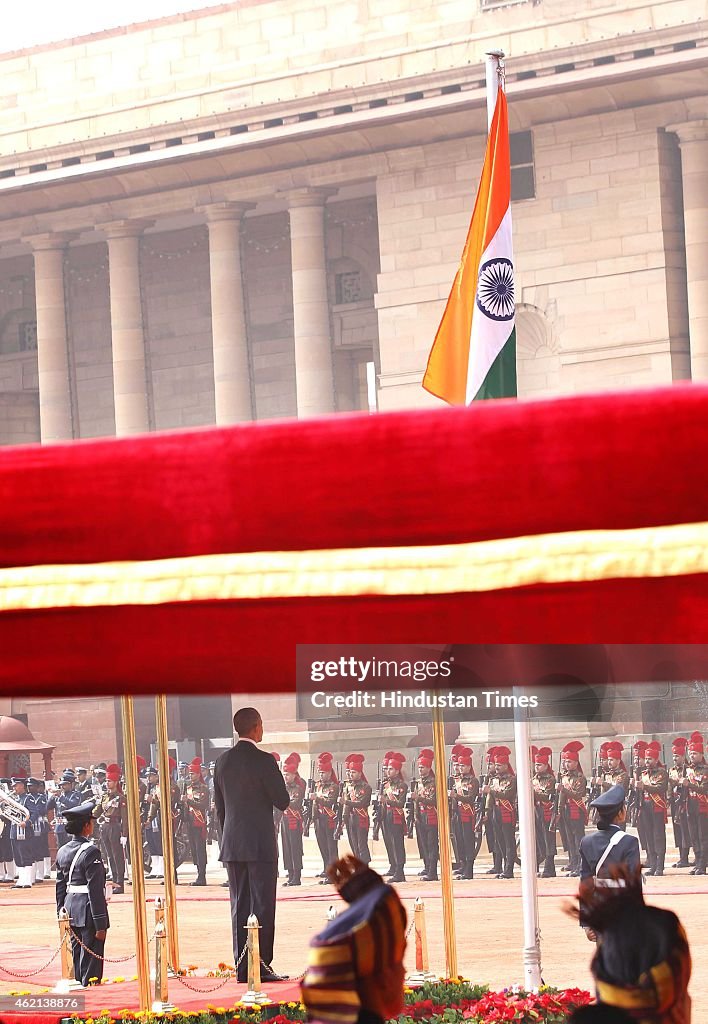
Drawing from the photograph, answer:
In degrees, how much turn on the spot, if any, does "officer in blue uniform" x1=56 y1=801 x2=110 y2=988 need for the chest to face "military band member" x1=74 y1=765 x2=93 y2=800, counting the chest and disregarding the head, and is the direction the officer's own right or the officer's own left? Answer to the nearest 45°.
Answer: approximately 45° to the officer's own left

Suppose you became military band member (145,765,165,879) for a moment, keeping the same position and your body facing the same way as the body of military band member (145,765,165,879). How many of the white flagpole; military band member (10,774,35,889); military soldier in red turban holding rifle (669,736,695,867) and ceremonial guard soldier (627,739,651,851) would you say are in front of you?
1

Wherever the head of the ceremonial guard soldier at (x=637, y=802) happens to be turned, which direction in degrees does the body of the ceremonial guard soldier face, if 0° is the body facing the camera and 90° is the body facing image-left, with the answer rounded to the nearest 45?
approximately 45°

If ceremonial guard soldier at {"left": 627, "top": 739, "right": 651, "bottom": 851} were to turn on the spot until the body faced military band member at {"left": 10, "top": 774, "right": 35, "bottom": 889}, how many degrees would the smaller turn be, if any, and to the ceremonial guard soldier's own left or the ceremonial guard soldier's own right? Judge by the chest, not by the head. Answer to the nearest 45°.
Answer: approximately 45° to the ceremonial guard soldier's own right

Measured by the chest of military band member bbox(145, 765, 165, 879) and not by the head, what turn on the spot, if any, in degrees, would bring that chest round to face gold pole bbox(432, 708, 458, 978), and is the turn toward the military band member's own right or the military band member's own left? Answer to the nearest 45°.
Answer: approximately 90° to the military band member's own left

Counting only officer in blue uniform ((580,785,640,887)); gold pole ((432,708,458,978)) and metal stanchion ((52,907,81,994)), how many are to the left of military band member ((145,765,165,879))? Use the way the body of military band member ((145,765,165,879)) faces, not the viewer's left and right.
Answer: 2

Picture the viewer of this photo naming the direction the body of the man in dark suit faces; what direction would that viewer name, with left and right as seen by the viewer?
facing away from the viewer and to the right of the viewer

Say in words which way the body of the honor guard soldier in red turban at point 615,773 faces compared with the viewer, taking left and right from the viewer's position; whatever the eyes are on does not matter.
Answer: facing the viewer and to the left of the viewer
